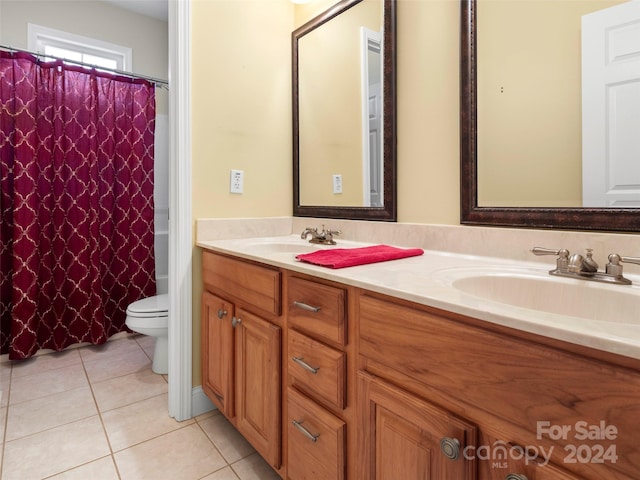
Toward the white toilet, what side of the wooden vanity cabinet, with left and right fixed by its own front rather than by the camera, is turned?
right

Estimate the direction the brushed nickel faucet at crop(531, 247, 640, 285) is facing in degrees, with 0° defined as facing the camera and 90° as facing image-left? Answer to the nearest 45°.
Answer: approximately 45°

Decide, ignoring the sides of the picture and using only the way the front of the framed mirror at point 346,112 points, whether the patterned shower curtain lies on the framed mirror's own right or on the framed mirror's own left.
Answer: on the framed mirror's own right

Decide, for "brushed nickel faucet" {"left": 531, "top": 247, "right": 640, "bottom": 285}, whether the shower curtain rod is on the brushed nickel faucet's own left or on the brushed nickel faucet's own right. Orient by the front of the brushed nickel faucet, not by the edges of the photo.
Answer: on the brushed nickel faucet's own right
